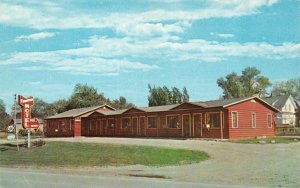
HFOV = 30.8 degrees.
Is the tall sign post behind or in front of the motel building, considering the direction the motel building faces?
in front

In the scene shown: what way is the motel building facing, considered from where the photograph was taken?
facing the viewer and to the left of the viewer
